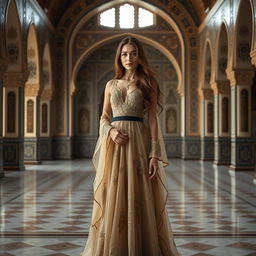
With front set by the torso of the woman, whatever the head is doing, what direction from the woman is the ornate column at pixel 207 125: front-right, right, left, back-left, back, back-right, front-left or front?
back

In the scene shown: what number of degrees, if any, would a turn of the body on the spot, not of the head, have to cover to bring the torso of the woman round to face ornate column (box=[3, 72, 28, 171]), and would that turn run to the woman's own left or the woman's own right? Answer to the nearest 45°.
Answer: approximately 180°

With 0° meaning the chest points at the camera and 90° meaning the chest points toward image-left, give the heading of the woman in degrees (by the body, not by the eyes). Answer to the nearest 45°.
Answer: approximately 0°

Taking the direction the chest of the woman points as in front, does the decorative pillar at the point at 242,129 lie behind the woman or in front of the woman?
behind

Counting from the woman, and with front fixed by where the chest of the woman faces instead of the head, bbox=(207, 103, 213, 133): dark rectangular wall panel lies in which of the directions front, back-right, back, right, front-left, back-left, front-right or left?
back

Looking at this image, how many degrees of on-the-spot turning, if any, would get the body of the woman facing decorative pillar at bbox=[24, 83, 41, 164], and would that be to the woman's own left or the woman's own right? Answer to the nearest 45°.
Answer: approximately 180°

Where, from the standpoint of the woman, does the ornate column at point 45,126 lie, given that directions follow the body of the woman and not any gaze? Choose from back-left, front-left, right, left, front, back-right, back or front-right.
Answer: back
